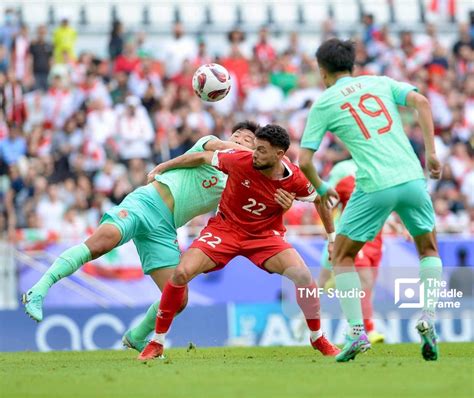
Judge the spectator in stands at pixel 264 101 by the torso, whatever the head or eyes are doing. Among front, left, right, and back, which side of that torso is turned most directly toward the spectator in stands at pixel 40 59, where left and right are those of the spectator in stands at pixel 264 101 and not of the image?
right

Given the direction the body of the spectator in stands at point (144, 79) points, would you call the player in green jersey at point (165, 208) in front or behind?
in front

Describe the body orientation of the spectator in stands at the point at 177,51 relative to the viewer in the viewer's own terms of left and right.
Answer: facing the viewer

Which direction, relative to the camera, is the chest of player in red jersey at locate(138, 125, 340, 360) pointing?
toward the camera

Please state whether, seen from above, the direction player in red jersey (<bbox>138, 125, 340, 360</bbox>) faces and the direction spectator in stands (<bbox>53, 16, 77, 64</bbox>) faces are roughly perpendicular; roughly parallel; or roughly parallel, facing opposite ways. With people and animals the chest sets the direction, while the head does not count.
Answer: roughly parallel

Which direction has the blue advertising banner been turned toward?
toward the camera

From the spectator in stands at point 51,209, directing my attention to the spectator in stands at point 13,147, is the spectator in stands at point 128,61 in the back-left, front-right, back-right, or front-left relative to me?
front-right

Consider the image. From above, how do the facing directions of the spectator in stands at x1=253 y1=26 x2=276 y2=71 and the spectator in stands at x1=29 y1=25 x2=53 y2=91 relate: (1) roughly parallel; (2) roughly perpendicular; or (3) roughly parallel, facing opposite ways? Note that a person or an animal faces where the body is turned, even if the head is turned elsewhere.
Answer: roughly parallel

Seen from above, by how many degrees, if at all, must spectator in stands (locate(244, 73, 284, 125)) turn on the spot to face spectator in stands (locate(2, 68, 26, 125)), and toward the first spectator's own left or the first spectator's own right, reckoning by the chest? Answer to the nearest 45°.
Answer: approximately 90° to the first spectator's own right

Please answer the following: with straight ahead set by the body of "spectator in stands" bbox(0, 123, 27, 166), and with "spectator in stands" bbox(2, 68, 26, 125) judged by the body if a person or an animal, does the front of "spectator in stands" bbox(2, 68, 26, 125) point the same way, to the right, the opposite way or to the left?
the same way

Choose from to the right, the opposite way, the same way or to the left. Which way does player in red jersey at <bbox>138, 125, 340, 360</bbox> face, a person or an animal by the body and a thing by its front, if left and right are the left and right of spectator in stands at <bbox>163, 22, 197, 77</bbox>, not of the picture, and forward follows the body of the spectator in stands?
the same way

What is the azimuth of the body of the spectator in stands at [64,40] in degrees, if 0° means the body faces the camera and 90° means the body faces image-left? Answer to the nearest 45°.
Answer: approximately 0°

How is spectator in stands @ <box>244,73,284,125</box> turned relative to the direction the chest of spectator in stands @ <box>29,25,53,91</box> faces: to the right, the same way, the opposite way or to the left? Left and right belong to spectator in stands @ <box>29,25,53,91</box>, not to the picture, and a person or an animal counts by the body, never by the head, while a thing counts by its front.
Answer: the same way

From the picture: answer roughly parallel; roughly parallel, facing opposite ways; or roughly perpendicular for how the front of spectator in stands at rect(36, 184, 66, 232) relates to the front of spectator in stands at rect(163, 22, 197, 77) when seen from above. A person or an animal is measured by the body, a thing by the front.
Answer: roughly parallel

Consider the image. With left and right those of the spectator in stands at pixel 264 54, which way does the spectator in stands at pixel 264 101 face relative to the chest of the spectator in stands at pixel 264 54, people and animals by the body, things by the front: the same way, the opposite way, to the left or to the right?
the same way

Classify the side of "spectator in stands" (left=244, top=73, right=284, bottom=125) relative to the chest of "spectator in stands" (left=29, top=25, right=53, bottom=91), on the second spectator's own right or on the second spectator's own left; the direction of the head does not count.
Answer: on the second spectator's own left

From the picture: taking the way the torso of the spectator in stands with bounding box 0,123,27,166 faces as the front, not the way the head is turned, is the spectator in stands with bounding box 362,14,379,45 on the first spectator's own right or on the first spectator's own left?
on the first spectator's own left

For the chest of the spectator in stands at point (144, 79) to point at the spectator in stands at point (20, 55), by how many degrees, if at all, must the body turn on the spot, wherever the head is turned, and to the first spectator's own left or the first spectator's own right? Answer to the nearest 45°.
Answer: approximately 90° to the first spectator's own right

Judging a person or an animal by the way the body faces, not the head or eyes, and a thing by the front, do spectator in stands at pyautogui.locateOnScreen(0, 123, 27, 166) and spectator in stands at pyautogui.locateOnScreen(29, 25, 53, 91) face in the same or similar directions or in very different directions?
same or similar directions

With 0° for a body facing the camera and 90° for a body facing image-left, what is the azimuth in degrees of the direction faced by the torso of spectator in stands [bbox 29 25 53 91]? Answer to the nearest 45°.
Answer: approximately 0°
